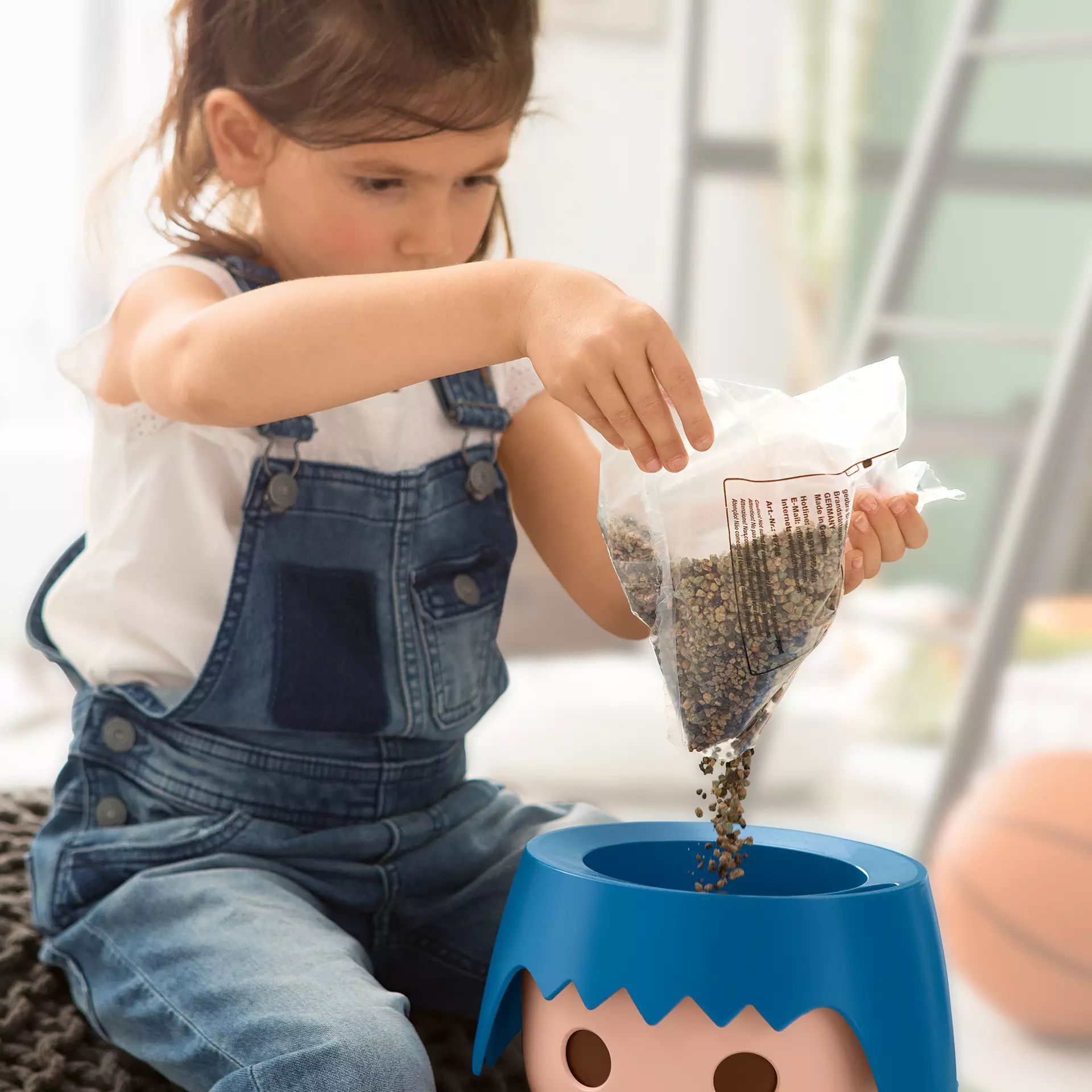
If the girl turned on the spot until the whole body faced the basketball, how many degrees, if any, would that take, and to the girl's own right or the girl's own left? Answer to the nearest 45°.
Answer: approximately 90° to the girl's own left

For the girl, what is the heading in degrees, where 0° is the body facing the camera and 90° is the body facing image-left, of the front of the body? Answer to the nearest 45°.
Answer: approximately 315°

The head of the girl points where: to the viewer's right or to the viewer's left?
to the viewer's right
